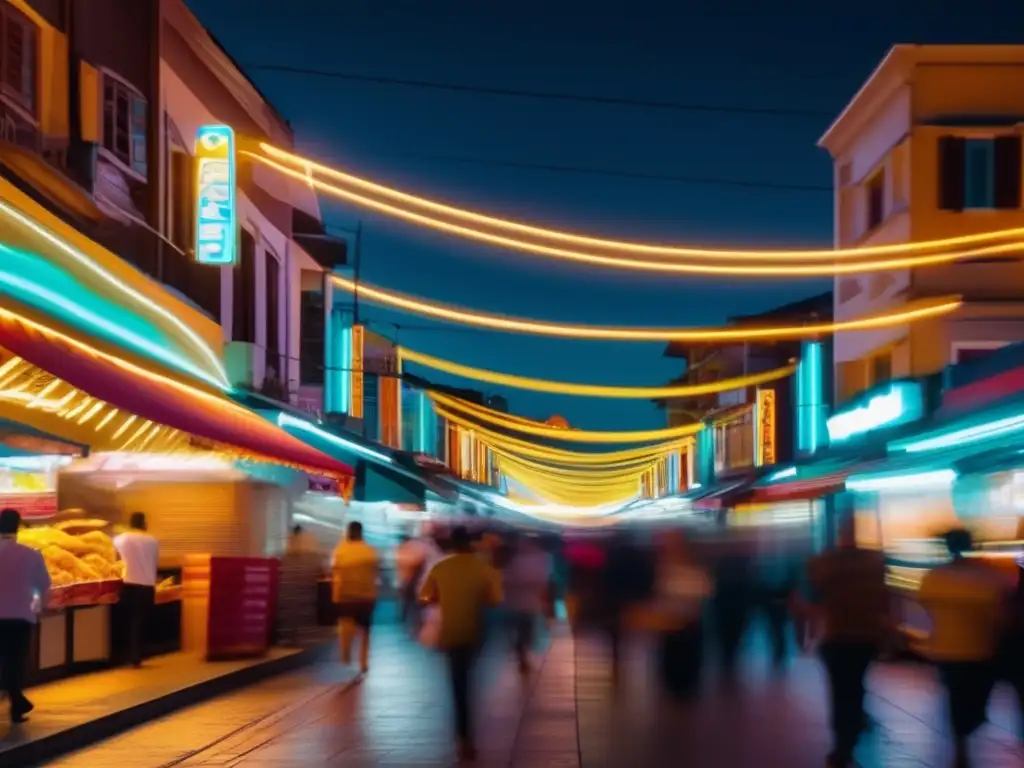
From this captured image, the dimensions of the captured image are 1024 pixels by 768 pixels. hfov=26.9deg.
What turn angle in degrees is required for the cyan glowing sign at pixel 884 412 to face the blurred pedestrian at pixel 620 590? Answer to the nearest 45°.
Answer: approximately 45° to its left

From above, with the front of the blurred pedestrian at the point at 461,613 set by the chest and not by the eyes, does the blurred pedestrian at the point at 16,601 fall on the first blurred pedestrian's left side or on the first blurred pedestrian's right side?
on the first blurred pedestrian's left side

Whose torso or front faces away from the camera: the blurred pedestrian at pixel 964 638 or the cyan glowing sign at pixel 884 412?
the blurred pedestrian

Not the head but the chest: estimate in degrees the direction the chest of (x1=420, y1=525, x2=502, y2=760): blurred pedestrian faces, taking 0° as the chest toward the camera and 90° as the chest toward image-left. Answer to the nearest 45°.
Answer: approximately 180°

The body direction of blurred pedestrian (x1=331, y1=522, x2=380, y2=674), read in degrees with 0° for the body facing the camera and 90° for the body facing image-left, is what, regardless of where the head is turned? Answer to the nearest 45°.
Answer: approximately 180°

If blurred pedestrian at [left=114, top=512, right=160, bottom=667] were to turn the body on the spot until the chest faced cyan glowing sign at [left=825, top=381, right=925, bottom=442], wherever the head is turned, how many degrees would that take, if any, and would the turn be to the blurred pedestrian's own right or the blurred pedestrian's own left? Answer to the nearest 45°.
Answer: approximately 45° to the blurred pedestrian's own right

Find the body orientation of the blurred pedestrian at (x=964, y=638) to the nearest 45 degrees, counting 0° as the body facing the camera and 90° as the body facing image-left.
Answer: approximately 180°

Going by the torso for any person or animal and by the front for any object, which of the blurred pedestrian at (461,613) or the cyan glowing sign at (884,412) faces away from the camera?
the blurred pedestrian
